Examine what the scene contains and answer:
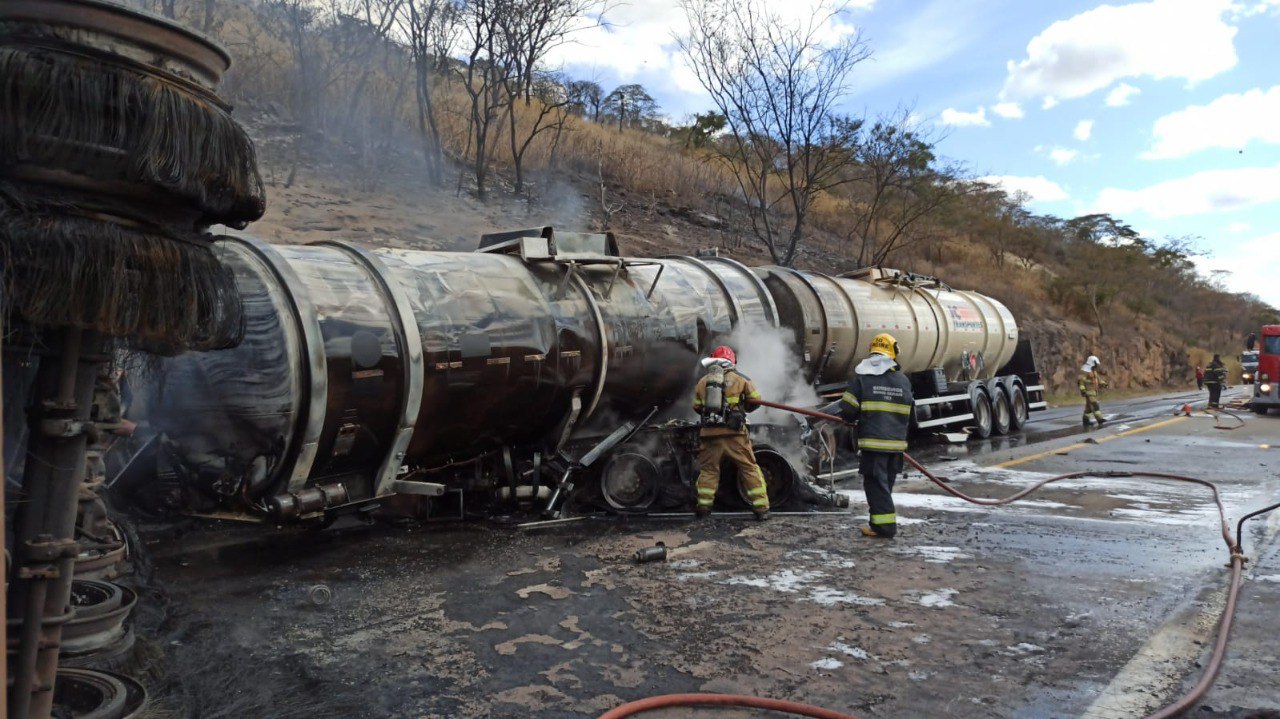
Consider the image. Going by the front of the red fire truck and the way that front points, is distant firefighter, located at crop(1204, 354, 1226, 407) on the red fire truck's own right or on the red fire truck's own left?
on the red fire truck's own right

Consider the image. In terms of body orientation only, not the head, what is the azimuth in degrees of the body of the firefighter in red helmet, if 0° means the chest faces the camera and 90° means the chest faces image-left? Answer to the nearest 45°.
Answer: approximately 225°

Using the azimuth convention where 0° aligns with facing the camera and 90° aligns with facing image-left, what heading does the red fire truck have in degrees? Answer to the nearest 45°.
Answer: approximately 0°

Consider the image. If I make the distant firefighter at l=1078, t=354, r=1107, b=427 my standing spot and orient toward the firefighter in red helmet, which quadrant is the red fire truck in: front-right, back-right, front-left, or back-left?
back-left

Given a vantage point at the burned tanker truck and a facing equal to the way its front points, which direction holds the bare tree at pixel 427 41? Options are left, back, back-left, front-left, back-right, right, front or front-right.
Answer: back-right

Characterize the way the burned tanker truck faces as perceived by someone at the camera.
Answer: facing the viewer and to the left of the viewer

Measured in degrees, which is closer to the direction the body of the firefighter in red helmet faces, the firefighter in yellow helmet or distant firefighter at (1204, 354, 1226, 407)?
the distant firefighter

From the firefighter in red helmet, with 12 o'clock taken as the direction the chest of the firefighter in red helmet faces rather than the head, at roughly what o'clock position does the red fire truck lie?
The red fire truck is roughly at 12 o'clock from the firefighter in red helmet.

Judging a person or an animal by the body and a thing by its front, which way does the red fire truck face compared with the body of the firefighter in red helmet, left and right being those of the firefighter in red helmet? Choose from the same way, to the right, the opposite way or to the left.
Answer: the opposite way

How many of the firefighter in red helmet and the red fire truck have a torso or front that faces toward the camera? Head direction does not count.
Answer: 1

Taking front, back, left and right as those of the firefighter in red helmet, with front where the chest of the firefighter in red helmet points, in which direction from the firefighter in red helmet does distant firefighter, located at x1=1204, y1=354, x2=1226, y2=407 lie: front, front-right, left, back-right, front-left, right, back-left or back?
front

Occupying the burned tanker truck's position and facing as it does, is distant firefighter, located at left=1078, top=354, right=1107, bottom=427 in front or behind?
behind

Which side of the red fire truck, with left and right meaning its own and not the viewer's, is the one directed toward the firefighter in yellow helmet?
front

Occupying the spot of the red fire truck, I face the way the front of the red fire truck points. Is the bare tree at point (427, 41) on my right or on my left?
on my right

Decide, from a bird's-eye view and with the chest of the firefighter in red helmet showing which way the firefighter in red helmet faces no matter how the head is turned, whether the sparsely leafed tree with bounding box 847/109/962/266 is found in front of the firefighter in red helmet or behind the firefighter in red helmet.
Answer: in front

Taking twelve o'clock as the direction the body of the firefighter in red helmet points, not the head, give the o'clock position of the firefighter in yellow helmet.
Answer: The firefighter in yellow helmet is roughly at 4 o'clock from the firefighter in red helmet.
